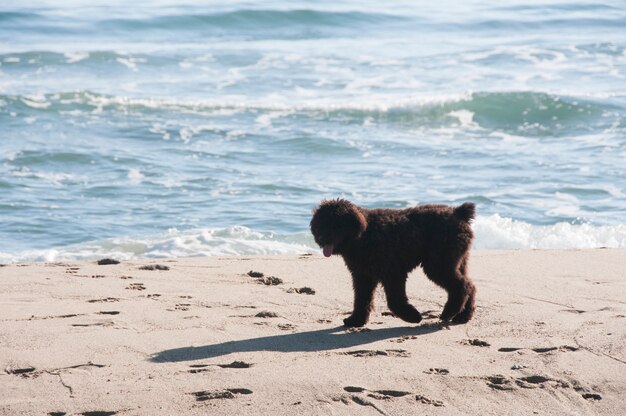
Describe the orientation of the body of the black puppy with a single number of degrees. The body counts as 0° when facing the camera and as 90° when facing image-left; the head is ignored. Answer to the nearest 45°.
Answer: approximately 90°
